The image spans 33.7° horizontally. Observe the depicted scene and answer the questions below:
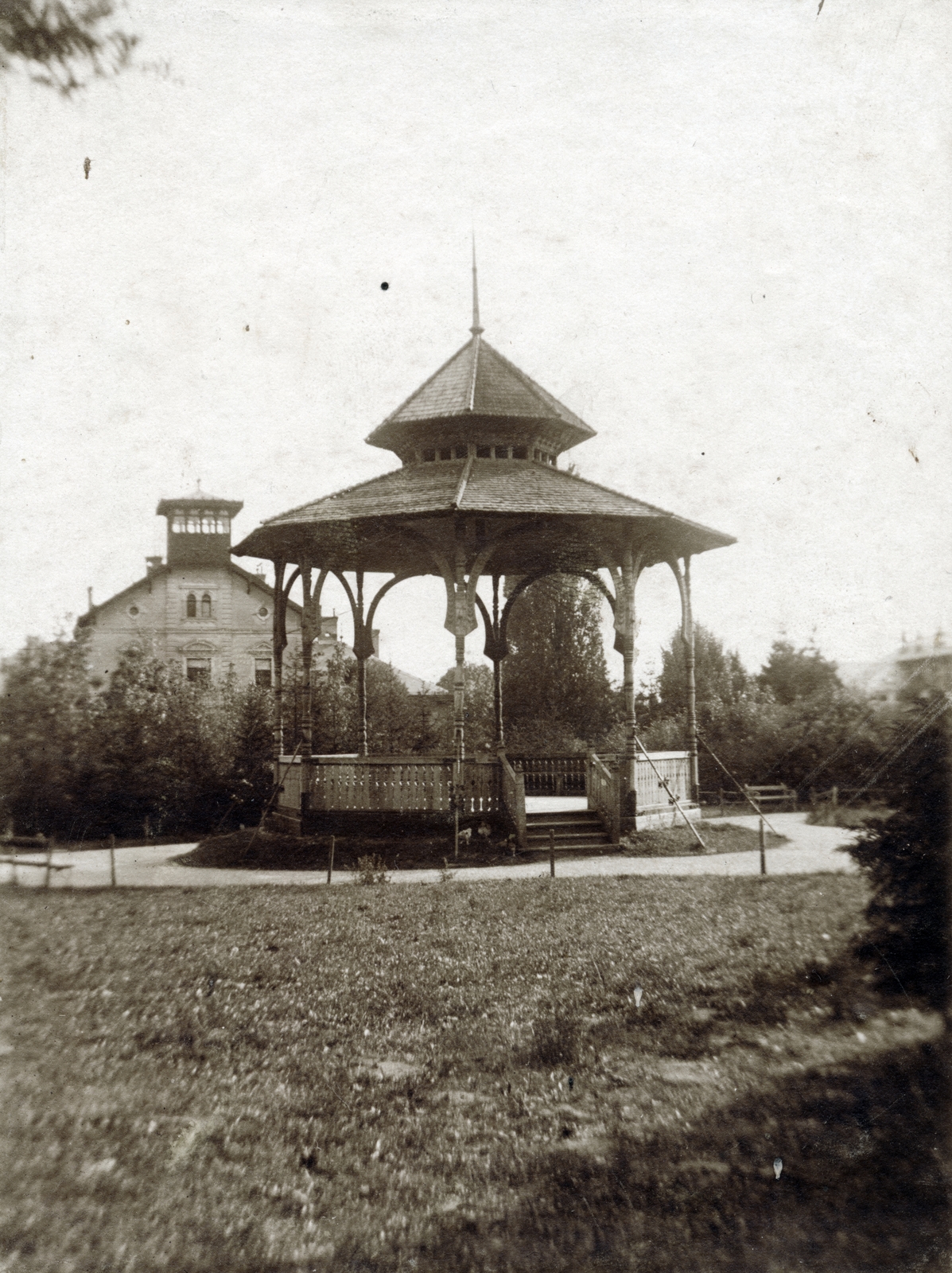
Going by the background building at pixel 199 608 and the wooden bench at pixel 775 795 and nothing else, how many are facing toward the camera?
2

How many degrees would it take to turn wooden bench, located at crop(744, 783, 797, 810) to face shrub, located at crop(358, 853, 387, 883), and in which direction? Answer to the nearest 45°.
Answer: approximately 45° to its right

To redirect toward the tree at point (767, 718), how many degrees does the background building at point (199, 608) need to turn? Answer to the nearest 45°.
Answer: approximately 45° to its left

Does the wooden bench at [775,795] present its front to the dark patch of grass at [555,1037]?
yes

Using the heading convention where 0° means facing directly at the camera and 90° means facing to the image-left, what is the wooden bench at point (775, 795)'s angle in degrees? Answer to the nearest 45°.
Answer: approximately 0°
